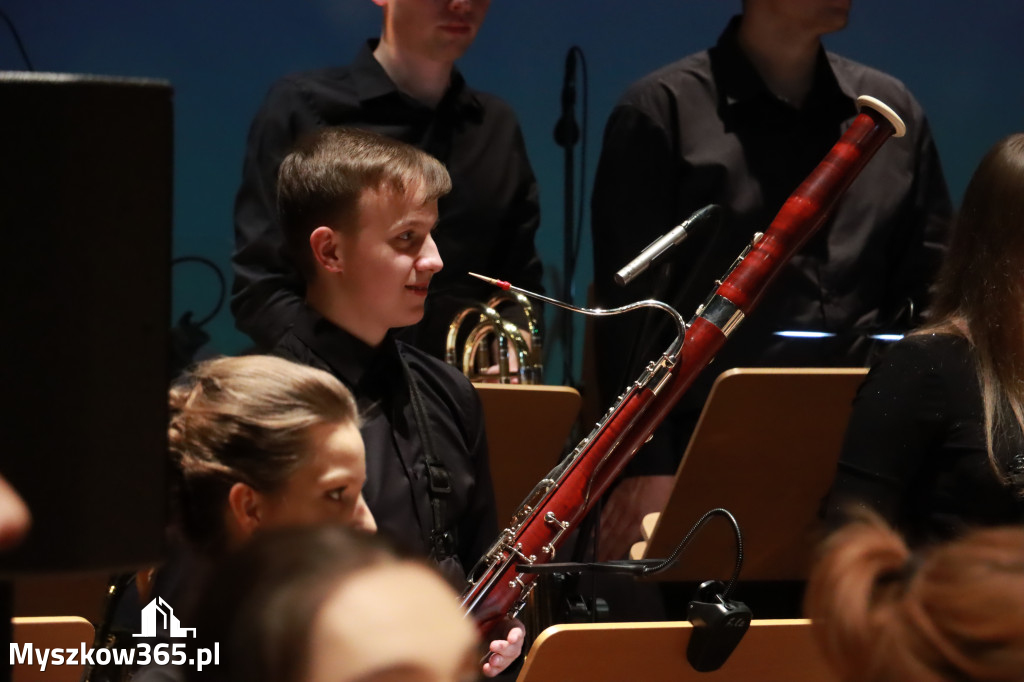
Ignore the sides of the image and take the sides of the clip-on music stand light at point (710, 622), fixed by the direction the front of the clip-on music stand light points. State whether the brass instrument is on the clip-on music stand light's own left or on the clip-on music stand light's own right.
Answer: on the clip-on music stand light's own right

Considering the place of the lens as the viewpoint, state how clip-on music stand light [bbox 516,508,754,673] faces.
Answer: facing to the left of the viewer

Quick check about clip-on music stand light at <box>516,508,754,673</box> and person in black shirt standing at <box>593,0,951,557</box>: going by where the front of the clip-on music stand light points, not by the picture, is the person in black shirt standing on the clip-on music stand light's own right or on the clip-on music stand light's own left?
on the clip-on music stand light's own right

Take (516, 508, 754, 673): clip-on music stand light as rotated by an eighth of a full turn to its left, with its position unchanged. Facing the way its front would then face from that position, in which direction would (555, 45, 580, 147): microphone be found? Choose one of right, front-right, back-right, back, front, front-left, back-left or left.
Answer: back-right

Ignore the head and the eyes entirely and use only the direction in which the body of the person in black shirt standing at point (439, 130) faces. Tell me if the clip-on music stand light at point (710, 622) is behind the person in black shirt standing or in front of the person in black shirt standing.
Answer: in front

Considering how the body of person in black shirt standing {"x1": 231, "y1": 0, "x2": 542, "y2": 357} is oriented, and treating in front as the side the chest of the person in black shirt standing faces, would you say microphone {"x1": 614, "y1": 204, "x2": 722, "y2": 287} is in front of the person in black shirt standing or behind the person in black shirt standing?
in front

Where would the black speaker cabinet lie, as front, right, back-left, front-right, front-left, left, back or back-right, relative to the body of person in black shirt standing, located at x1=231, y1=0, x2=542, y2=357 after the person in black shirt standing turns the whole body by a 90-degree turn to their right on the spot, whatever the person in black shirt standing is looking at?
front-left

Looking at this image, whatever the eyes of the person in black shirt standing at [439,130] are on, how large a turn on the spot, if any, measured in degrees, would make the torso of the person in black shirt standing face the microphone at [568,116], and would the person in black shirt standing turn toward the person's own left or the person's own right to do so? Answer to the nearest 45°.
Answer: approximately 90° to the person's own left
